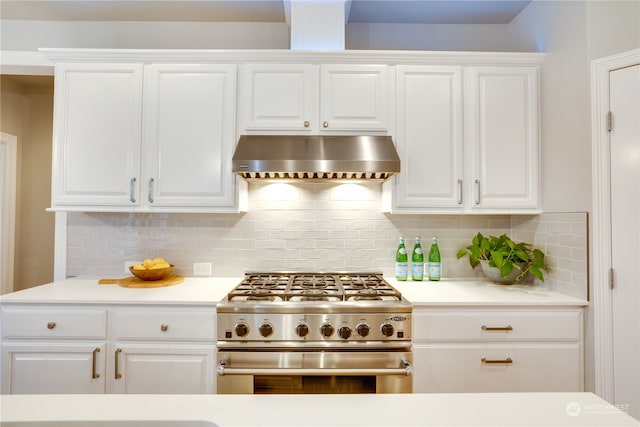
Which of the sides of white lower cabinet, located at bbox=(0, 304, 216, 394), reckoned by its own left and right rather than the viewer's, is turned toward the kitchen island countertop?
front

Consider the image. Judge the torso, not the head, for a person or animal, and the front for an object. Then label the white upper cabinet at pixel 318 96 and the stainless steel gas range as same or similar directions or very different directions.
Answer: same or similar directions

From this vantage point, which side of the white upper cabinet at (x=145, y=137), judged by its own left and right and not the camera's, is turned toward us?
front

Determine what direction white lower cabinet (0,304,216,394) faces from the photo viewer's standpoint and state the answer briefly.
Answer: facing the viewer

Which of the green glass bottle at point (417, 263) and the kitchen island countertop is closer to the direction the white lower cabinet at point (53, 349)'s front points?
the kitchen island countertop

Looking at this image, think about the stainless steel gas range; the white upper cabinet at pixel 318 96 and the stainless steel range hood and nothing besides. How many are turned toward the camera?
3

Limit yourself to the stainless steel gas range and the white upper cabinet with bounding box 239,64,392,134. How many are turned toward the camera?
2

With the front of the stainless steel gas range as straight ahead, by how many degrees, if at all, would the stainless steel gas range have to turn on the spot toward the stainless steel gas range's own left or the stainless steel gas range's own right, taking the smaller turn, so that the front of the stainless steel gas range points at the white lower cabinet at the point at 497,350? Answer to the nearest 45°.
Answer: approximately 90° to the stainless steel gas range's own left

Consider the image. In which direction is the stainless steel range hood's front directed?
toward the camera

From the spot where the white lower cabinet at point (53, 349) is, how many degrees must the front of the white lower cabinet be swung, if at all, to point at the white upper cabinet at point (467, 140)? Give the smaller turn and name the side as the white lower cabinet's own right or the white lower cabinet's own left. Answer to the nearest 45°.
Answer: approximately 45° to the white lower cabinet's own left

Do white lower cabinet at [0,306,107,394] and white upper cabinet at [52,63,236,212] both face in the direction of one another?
no

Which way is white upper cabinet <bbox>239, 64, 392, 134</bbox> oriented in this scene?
toward the camera

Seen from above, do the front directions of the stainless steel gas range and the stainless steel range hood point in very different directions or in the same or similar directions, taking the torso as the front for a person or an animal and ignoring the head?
same or similar directions

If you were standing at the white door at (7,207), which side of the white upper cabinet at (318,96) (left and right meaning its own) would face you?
right

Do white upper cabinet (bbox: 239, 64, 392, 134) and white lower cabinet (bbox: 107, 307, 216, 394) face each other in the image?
no

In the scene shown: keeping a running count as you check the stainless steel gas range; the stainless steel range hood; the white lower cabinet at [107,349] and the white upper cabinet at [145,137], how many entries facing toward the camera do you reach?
4

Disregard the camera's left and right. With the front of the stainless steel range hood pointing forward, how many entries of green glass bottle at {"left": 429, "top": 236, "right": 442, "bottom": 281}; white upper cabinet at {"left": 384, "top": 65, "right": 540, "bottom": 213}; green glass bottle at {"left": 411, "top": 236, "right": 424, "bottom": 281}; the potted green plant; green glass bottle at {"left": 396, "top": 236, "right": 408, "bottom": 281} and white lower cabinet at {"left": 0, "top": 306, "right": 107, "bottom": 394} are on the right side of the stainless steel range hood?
1

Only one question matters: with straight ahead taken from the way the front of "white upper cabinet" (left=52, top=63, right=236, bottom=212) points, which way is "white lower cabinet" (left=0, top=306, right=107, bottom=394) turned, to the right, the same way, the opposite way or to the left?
the same way

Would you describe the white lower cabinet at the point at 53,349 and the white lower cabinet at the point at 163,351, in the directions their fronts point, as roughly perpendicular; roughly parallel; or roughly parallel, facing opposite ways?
roughly parallel
